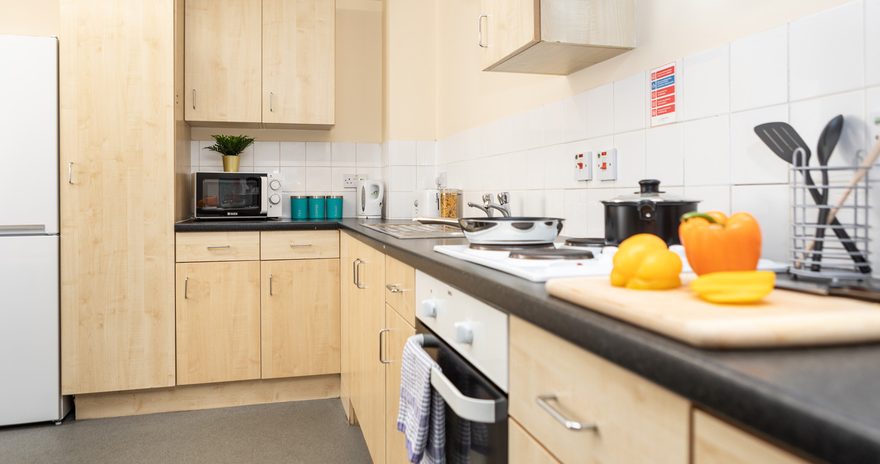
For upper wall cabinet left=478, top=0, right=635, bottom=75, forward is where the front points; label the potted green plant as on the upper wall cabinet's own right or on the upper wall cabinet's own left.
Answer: on the upper wall cabinet's own right

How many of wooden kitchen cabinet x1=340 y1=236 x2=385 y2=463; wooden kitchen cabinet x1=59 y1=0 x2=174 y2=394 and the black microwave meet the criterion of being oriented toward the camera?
2

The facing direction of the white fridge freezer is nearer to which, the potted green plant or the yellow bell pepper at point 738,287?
the yellow bell pepper

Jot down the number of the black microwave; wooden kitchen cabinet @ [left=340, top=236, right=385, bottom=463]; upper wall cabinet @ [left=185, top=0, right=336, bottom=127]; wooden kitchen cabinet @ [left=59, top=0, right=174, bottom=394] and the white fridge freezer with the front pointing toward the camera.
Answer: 4

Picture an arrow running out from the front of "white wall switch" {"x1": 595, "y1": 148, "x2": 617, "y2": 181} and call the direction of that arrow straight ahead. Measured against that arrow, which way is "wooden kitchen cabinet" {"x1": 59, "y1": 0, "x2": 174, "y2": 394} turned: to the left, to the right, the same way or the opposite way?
to the left

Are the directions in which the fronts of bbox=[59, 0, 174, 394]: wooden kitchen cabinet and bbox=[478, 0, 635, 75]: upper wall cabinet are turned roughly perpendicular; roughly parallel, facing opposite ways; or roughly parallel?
roughly perpendicular

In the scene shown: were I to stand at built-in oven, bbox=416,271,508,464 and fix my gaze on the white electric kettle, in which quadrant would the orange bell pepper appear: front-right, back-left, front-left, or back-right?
back-right

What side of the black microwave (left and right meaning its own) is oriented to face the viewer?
front

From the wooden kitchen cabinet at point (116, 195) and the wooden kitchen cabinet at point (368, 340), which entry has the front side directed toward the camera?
the wooden kitchen cabinet at point (116, 195)

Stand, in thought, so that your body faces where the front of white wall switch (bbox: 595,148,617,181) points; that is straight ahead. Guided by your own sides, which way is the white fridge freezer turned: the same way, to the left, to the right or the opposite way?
to the left

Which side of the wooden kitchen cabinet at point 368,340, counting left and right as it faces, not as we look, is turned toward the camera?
left

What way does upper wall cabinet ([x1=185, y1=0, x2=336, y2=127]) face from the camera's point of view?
toward the camera

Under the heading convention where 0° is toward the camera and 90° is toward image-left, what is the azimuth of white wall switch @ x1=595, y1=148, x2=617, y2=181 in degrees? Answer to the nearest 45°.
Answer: approximately 45°

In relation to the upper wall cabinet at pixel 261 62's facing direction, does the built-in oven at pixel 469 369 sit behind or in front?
in front

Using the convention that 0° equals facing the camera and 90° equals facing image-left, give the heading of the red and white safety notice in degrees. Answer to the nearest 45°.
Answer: approximately 45°

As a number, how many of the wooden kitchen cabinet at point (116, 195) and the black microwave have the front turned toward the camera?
2
